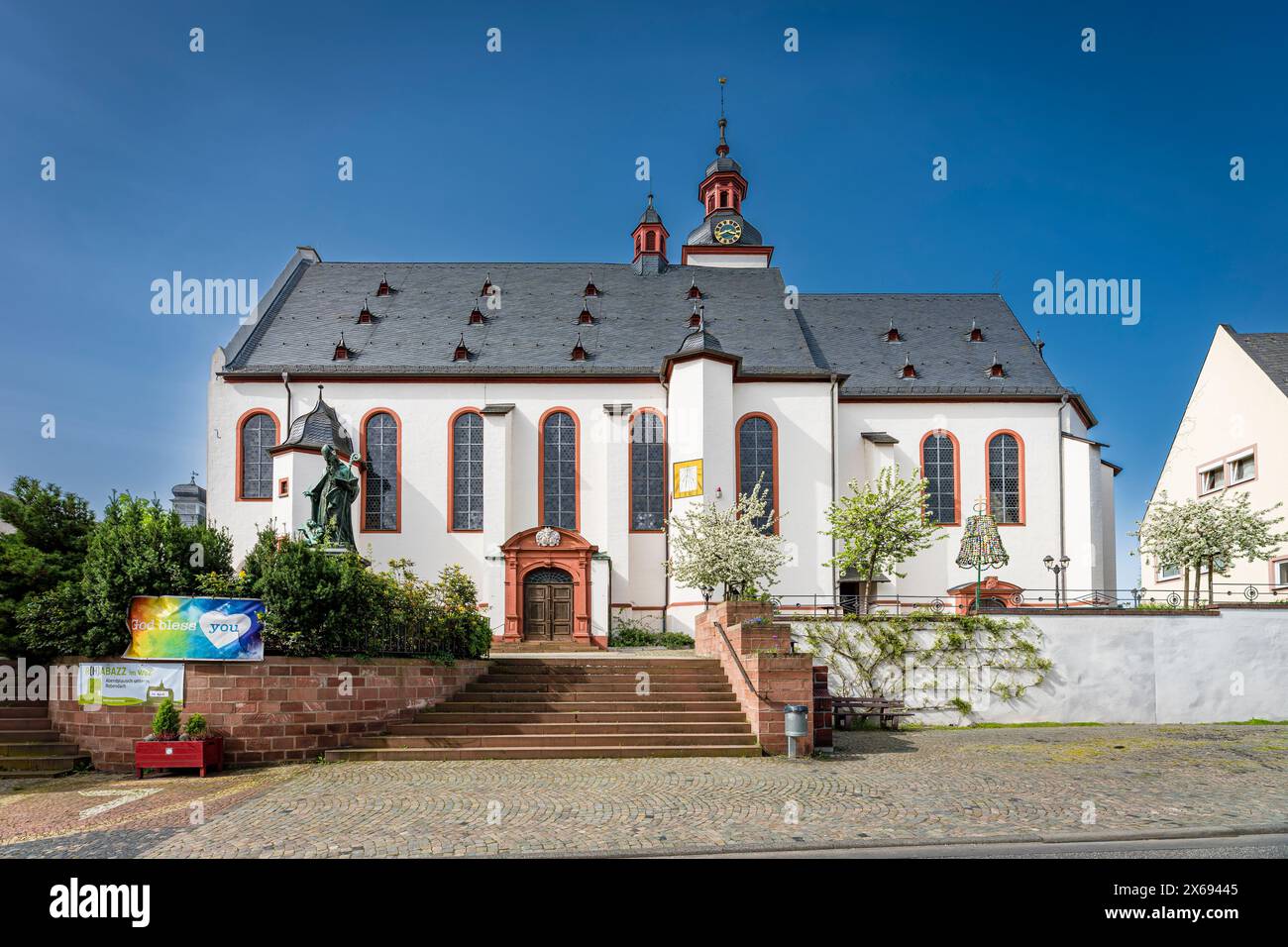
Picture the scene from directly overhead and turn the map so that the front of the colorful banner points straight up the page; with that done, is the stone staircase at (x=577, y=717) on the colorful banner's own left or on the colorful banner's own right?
on the colorful banner's own left

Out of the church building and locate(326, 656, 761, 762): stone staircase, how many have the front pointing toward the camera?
2

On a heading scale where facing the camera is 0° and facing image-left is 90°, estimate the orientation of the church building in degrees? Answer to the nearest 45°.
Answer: approximately 0°

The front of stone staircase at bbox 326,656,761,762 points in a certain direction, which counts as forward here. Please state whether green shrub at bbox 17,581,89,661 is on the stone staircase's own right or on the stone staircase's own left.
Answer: on the stone staircase's own right

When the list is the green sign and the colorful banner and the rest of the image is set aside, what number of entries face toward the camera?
2

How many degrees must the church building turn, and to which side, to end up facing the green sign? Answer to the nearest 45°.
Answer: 0° — it already faces it
